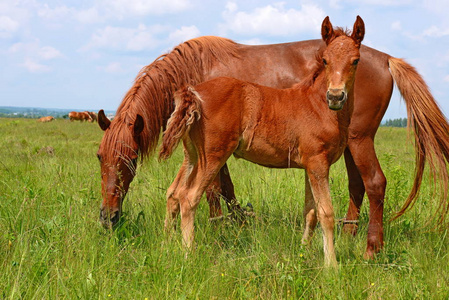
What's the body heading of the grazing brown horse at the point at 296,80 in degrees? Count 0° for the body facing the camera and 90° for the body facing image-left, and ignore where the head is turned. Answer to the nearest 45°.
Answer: approximately 90°
